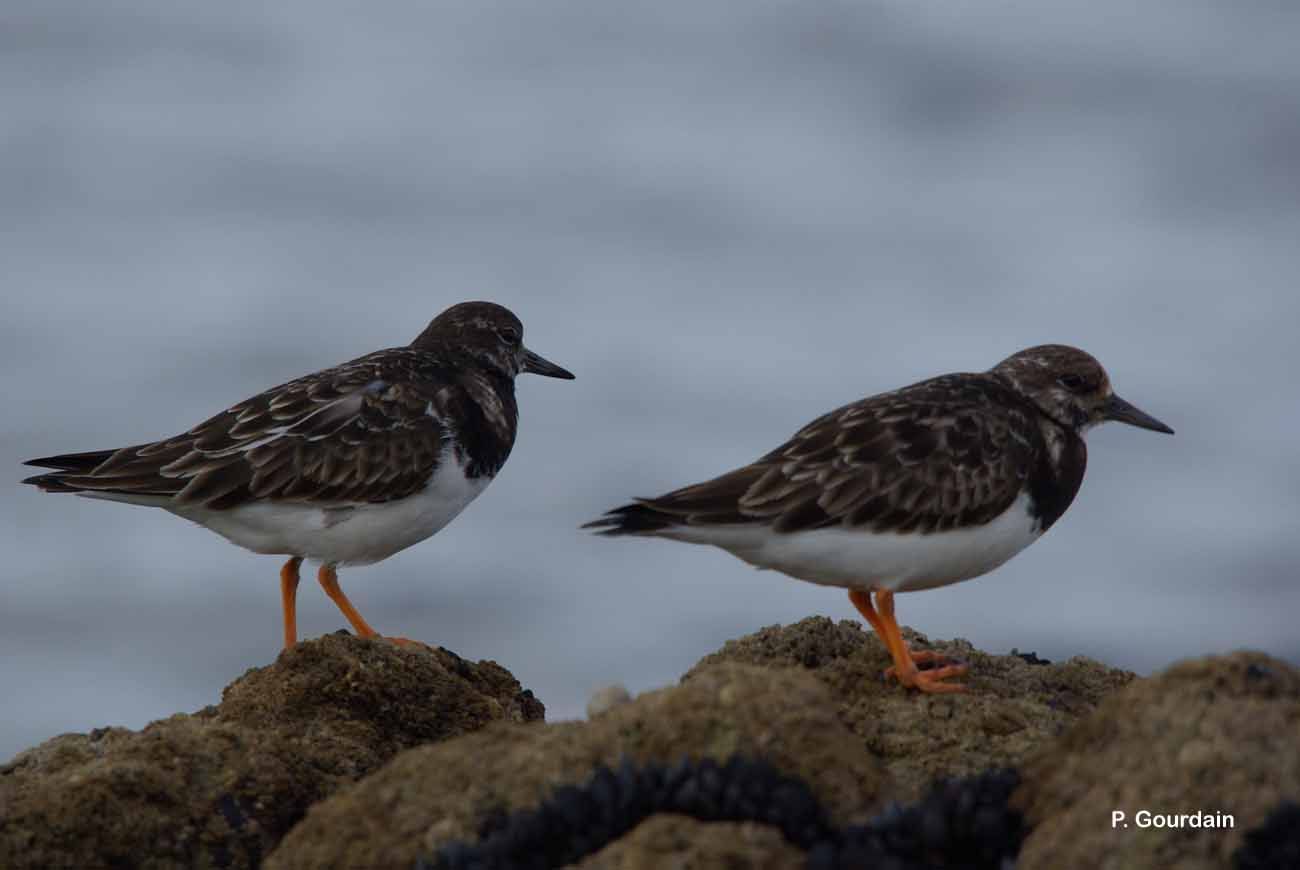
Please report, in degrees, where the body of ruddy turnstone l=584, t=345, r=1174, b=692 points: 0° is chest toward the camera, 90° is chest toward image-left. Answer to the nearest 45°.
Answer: approximately 270°

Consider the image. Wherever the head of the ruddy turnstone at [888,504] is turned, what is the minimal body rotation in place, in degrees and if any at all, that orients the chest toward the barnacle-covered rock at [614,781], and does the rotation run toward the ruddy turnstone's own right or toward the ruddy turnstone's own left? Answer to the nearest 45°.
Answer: approximately 135° to the ruddy turnstone's own right

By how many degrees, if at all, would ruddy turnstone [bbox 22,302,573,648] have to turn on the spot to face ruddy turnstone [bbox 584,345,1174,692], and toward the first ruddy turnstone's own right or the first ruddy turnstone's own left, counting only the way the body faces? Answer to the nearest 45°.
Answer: approximately 45° to the first ruddy turnstone's own right

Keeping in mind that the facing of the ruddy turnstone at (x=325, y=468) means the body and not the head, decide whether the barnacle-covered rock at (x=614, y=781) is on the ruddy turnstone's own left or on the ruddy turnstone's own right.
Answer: on the ruddy turnstone's own right

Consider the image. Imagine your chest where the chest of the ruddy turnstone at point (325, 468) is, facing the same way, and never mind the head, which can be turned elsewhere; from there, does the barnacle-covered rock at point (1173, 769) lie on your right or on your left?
on your right

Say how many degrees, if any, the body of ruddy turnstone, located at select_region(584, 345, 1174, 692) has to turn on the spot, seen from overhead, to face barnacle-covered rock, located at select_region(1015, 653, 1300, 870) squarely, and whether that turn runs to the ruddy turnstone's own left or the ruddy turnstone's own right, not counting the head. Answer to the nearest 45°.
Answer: approximately 90° to the ruddy turnstone's own right

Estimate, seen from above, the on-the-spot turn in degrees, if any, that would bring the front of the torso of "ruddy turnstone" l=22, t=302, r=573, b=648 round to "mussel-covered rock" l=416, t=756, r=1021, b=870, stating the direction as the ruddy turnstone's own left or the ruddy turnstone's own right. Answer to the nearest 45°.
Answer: approximately 90° to the ruddy turnstone's own right

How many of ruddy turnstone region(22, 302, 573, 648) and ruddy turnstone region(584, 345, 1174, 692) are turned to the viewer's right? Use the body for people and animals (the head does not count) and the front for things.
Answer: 2

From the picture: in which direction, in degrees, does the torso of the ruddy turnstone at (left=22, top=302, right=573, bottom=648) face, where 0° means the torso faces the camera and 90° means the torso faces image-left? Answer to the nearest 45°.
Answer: approximately 270°
